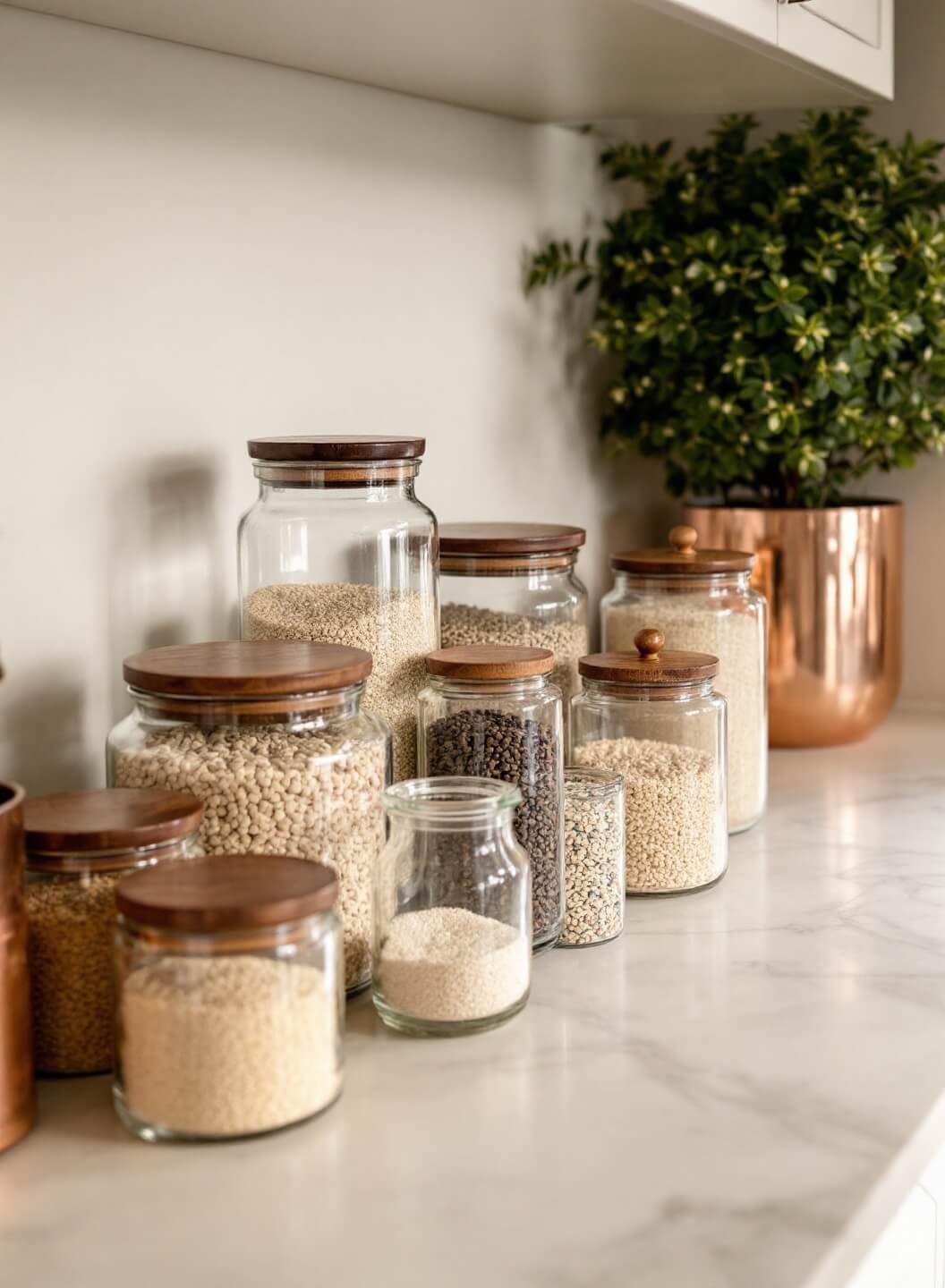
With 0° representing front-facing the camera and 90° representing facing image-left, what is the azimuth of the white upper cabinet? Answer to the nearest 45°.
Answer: approximately 315°

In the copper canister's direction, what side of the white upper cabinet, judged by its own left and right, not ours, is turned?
right
